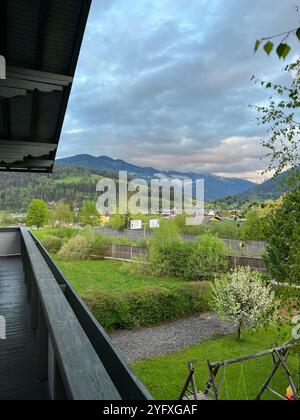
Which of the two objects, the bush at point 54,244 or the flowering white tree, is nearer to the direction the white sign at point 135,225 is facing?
the flowering white tree

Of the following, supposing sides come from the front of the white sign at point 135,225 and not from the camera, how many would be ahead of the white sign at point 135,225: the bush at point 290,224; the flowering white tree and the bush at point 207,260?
3

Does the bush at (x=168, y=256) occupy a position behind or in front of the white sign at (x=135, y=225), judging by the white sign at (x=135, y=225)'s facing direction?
in front

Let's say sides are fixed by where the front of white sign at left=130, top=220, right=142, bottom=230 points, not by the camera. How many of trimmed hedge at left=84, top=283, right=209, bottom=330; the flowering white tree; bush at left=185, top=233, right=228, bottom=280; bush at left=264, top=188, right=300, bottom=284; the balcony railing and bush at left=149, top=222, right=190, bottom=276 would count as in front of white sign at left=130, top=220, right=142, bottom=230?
6

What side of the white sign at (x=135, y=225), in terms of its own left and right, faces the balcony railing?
front

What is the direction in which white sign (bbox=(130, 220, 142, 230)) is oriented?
toward the camera

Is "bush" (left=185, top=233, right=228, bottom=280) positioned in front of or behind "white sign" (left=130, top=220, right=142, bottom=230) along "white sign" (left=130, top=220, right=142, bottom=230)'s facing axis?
in front

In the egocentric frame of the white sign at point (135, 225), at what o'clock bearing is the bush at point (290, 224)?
The bush is roughly at 12 o'clock from the white sign.

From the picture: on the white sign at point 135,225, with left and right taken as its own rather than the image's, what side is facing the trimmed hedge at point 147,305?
front

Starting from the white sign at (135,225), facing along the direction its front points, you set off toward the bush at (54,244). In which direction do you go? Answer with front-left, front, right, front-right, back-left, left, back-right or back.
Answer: front-right

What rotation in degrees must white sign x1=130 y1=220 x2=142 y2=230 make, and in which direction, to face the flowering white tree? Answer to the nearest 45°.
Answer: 0° — it already faces it
